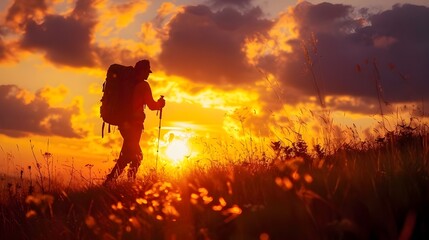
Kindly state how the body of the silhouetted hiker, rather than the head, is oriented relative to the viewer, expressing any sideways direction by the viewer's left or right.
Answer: facing to the right of the viewer
